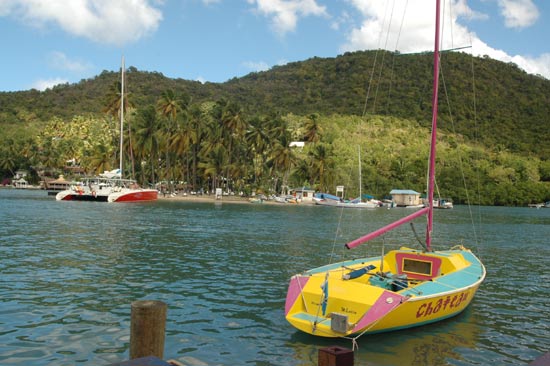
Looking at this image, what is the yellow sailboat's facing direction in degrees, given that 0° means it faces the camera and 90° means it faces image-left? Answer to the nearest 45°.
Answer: approximately 225°

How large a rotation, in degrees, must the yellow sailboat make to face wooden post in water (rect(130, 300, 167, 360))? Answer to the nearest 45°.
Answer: approximately 180°

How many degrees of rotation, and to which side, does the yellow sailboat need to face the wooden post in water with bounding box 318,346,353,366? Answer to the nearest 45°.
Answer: approximately 135° to its right

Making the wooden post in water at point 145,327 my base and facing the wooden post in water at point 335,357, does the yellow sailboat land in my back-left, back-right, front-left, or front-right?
front-left

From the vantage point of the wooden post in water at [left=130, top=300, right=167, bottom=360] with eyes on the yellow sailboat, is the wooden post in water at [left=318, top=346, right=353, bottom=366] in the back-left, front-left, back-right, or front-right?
front-right
